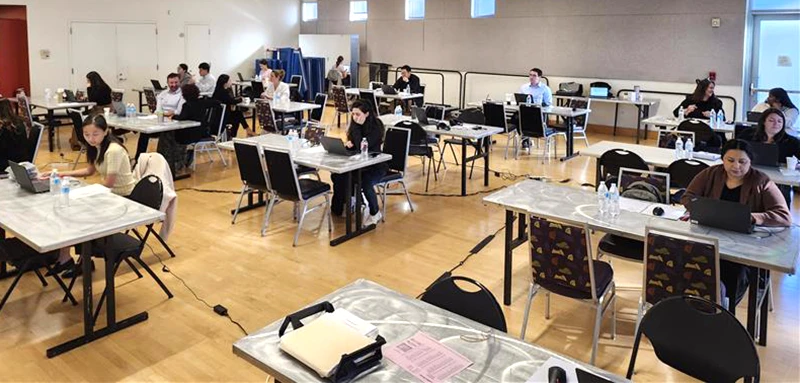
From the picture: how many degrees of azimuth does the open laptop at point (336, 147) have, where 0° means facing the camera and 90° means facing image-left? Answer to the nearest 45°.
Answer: approximately 225°

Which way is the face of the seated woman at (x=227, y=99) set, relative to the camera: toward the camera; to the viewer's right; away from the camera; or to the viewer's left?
to the viewer's right

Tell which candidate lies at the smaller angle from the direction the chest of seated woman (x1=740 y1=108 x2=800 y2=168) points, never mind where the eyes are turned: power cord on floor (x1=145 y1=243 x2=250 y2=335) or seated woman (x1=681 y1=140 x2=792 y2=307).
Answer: the seated woman

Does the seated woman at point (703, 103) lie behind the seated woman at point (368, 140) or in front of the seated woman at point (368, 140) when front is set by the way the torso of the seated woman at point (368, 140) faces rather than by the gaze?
behind

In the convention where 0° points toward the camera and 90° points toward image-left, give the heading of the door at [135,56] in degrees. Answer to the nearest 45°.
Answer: approximately 0°

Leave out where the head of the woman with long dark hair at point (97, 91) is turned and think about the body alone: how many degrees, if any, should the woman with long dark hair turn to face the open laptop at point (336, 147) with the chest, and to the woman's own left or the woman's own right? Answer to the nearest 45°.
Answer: approximately 90° to the woman's own left

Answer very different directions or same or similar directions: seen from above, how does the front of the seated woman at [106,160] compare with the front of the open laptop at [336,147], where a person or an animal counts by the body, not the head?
very different directions

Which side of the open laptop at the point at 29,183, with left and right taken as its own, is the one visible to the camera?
right

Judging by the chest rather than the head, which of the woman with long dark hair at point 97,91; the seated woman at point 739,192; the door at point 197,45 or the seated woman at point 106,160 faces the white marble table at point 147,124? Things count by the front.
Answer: the door
